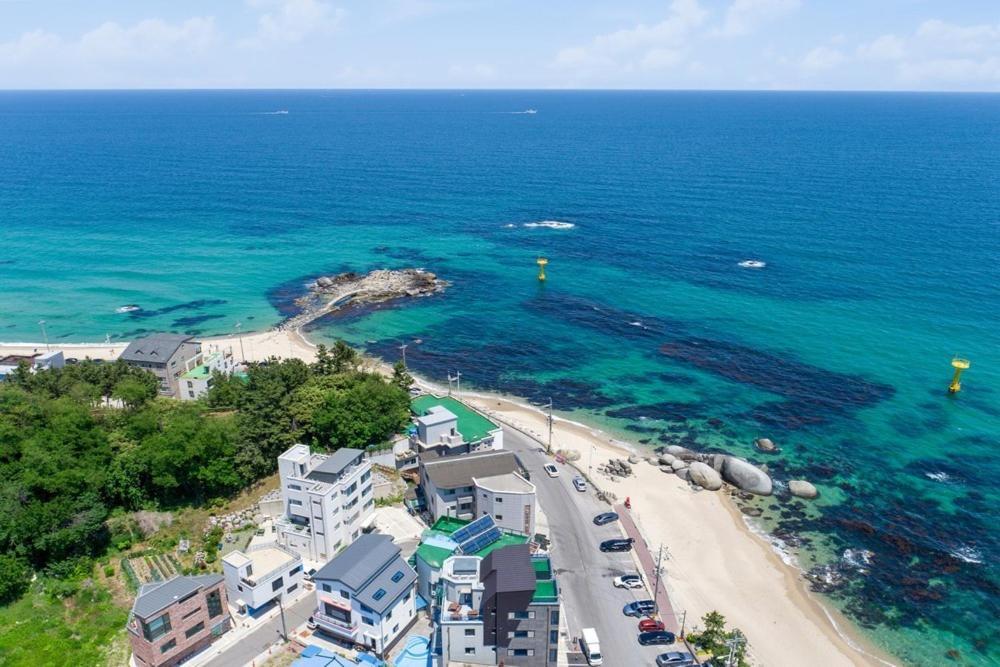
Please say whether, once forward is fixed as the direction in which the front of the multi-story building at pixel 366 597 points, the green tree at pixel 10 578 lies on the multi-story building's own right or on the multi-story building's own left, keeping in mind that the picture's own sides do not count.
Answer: on the multi-story building's own right

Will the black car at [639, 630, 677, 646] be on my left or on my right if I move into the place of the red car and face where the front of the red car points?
on my right

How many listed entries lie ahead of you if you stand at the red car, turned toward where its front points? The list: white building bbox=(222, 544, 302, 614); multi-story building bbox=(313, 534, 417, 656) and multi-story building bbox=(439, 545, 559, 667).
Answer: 0

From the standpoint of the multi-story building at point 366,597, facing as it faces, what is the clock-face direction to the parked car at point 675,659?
The parked car is roughly at 8 o'clock from the multi-story building.

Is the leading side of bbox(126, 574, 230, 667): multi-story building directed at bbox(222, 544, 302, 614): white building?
no

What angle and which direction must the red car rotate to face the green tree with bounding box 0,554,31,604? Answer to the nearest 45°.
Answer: approximately 180°

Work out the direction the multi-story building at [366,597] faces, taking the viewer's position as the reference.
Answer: facing the viewer and to the left of the viewer

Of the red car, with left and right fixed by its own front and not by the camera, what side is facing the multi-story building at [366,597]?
back
